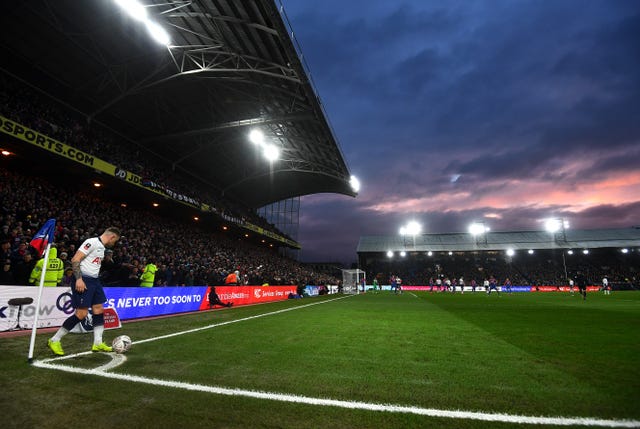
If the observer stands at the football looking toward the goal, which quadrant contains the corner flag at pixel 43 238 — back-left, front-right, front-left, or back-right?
back-left

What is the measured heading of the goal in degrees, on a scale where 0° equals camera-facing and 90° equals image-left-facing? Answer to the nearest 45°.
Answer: approximately 270°

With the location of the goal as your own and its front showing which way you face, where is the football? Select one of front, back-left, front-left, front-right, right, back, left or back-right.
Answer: right

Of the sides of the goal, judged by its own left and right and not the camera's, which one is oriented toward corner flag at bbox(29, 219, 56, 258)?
right

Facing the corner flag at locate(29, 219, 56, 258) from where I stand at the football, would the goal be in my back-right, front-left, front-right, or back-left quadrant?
back-right

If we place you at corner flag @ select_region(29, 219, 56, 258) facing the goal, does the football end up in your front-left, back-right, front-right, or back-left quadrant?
front-right
